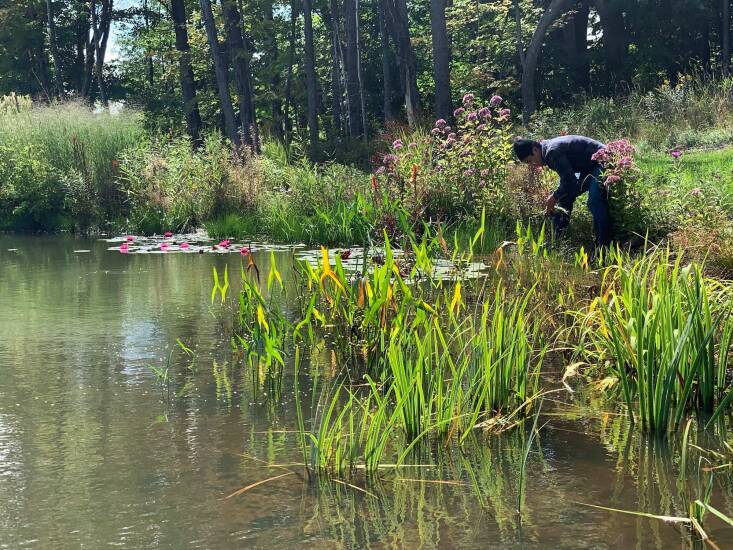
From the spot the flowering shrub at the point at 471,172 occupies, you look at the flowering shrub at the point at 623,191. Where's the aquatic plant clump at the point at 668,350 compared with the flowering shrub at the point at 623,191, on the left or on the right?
right

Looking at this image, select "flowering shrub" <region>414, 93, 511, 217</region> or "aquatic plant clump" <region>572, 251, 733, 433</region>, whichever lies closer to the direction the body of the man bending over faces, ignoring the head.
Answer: the flowering shrub

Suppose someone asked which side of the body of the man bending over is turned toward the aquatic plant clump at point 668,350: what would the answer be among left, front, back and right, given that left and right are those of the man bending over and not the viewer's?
left

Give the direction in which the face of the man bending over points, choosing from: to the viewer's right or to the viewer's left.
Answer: to the viewer's left

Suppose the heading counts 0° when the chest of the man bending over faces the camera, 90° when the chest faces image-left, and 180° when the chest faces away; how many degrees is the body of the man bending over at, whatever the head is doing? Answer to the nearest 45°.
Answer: approximately 90°

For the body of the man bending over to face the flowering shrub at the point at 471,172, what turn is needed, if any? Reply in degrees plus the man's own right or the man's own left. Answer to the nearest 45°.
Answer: approximately 45° to the man's own right
